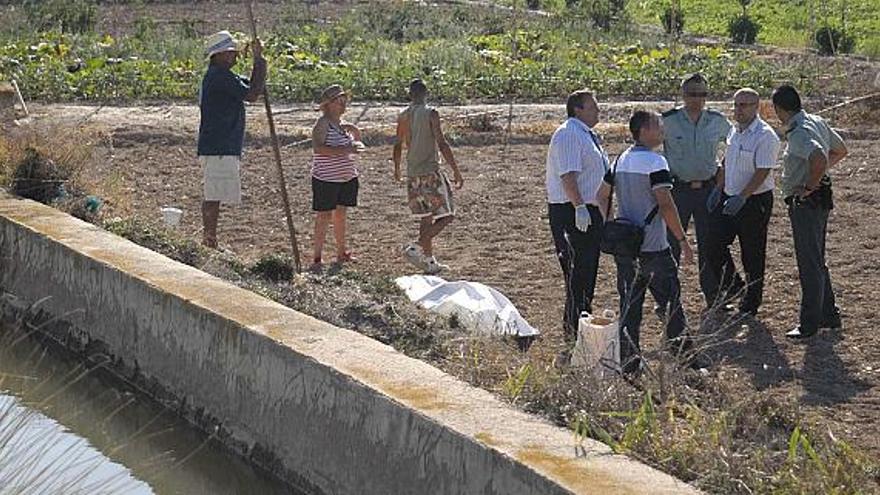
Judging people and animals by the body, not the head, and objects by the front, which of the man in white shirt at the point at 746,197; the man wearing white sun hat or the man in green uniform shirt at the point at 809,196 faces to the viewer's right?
the man wearing white sun hat

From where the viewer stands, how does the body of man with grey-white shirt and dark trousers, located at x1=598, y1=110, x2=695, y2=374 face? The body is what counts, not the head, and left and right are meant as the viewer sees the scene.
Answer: facing away from the viewer and to the right of the viewer

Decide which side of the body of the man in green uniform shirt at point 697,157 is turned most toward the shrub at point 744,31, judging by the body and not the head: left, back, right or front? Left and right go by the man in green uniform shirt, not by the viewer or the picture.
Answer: back

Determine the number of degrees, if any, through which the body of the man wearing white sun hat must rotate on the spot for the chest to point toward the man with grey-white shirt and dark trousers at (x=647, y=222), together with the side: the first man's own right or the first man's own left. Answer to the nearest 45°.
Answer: approximately 45° to the first man's own right

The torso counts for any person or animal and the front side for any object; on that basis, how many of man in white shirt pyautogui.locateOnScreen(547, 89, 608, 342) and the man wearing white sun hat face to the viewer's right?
2

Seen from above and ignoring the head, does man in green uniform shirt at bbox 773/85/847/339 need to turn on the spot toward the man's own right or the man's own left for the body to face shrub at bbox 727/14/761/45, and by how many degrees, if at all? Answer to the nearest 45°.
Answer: approximately 90° to the man's own right

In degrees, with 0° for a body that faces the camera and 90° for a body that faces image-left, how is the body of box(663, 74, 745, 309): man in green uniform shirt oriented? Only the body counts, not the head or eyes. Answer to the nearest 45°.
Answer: approximately 0°

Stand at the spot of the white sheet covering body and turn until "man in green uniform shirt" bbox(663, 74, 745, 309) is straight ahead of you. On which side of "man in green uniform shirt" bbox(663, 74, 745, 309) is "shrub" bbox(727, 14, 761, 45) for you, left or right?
left

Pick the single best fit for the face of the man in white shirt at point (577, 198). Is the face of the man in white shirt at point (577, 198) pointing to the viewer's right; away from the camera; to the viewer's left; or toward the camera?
to the viewer's right

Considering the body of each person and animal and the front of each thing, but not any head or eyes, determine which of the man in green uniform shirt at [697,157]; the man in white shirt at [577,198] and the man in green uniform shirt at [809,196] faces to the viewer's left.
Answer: the man in green uniform shirt at [809,196]

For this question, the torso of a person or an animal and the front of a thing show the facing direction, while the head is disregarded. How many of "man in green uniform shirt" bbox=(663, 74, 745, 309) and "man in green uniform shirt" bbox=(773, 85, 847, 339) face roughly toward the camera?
1
